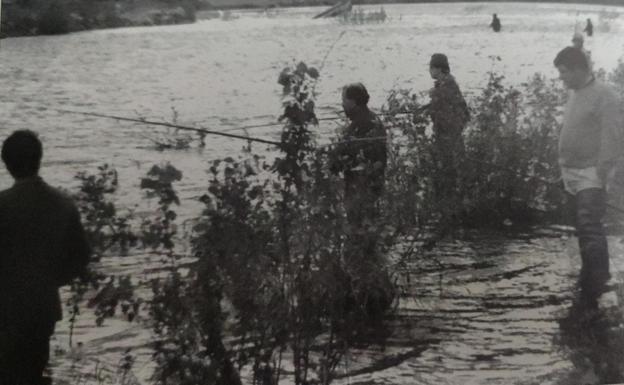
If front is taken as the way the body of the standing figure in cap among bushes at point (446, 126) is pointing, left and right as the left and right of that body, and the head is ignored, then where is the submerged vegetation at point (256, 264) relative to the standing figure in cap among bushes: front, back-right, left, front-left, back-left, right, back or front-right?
front-left

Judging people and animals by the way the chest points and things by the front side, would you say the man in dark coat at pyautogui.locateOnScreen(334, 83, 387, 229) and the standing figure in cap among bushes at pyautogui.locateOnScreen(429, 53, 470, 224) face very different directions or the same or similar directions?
same or similar directions

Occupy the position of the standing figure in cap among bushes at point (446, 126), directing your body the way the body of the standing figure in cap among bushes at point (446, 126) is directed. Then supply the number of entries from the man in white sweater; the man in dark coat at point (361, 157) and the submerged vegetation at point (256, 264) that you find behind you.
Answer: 1

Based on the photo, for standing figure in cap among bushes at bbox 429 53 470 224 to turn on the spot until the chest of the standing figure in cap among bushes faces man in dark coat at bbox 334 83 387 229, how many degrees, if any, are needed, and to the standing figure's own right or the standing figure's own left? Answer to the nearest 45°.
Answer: approximately 45° to the standing figure's own left

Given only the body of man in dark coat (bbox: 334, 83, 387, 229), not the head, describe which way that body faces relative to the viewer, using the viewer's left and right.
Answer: facing to the left of the viewer

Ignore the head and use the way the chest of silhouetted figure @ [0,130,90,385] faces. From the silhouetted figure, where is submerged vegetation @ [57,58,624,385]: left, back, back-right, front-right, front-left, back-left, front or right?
right

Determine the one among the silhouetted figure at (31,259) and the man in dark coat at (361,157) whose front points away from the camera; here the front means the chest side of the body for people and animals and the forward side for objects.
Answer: the silhouetted figure

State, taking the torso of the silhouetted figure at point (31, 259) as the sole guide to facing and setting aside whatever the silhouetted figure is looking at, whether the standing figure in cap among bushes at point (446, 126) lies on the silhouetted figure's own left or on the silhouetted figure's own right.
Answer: on the silhouetted figure's own right

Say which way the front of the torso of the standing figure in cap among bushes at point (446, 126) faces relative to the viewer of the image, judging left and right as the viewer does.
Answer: facing to the left of the viewer

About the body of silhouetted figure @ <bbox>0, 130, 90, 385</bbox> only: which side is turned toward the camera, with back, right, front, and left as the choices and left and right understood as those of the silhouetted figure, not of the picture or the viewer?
back
